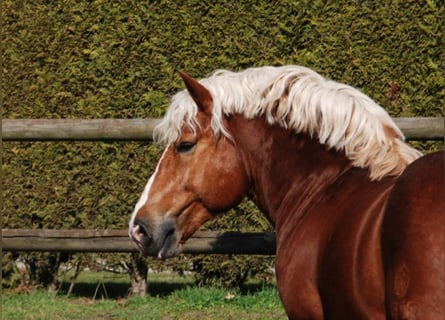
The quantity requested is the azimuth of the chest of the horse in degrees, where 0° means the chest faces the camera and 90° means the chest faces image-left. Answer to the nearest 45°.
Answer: approximately 135°
